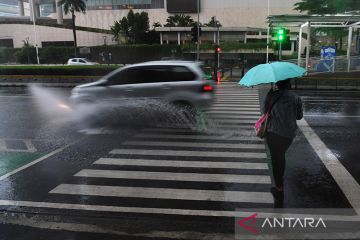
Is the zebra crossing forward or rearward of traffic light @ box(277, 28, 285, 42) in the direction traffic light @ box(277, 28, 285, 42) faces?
forward

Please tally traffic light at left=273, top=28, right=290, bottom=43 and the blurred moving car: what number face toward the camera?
1

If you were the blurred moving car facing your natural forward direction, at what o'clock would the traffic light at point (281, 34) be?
The traffic light is roughly at 4 o'clock from the blurred moving car.

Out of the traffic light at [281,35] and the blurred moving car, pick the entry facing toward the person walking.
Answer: the traffic light

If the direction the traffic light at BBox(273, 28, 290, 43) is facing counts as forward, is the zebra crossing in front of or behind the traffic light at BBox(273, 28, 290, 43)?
in front

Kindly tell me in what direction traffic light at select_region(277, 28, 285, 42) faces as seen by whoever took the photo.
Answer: facing the viewer

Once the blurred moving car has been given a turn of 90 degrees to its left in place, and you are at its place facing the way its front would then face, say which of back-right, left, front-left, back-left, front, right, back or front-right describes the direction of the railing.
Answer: back-left

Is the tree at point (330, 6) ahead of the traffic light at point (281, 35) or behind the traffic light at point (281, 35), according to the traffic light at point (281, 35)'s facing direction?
behind

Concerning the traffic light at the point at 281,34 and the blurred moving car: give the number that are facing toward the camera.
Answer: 1

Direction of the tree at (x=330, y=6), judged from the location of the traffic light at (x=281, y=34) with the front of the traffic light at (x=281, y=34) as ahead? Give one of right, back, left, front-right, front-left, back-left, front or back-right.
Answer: back-left

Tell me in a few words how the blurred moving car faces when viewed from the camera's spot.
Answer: facing to the left of the viewer

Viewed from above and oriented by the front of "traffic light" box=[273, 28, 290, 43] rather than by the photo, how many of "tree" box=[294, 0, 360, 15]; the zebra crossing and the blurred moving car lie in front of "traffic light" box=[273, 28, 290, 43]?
2

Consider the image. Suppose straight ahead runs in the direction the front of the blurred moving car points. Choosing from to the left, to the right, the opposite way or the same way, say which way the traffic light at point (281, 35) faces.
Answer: to the left

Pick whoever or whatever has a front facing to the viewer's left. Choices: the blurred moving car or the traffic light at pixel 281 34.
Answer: the blurred moving car

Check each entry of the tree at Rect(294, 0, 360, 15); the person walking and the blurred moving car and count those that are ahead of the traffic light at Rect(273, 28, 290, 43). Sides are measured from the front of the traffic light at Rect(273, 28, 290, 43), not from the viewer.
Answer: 2

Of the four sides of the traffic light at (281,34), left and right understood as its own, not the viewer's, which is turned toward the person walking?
front
